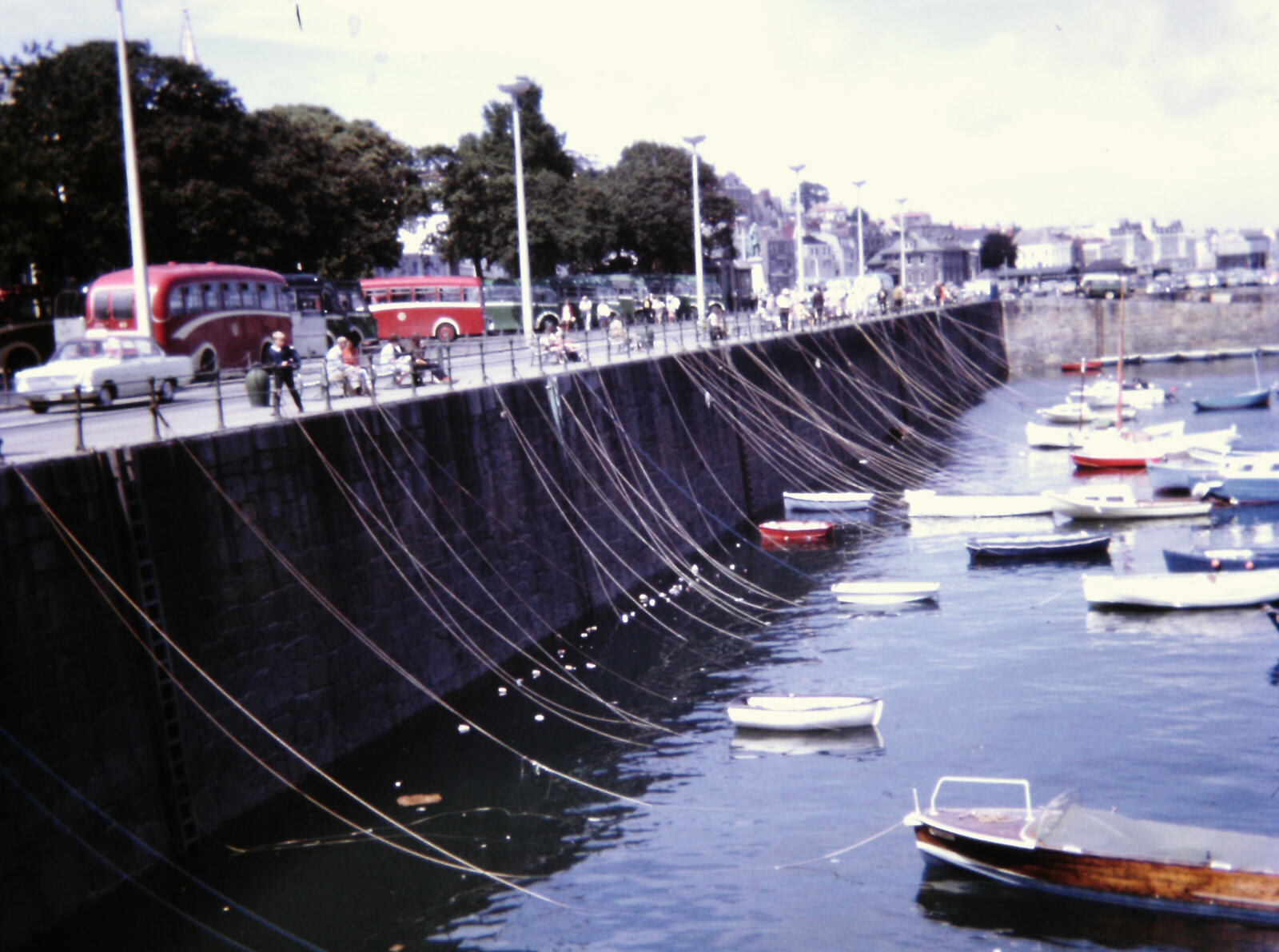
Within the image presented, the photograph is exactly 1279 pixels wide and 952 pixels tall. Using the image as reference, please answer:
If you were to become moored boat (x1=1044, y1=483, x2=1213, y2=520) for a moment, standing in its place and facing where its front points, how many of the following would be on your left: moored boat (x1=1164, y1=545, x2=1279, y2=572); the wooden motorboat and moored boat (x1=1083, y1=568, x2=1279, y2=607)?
3

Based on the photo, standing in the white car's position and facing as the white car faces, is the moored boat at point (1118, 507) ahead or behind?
behind

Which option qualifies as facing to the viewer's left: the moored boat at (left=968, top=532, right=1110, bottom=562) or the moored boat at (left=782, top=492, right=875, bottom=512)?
the moored boat at (left=782, top=492, right=875, bottom=512)

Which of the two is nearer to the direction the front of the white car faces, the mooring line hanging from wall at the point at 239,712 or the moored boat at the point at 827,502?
the mooring line hanging from wall

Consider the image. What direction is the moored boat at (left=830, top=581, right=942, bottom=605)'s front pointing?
to the viewer's left

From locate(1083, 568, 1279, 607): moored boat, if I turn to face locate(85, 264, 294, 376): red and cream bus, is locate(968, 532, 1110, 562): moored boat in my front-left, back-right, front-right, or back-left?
front-right

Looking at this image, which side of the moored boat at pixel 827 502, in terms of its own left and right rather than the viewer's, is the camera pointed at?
left

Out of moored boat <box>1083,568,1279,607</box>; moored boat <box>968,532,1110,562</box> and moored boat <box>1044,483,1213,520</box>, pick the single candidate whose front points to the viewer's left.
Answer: moored boat <box>1044,483,1213,520</box>

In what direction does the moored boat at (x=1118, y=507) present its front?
to the viewer's left

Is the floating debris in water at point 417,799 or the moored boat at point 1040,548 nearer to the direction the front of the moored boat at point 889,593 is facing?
the floating debris in water

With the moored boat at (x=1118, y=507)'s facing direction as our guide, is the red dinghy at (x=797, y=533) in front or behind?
in front

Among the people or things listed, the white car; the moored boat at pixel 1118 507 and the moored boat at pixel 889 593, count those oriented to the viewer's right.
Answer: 0
